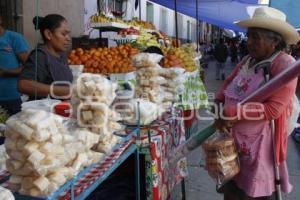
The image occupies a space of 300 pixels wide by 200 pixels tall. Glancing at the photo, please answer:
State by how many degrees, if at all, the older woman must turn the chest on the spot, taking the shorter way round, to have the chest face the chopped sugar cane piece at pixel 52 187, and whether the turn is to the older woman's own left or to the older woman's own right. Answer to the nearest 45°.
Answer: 0° — they already face it

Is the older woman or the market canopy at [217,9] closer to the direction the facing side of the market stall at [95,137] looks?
the older woman

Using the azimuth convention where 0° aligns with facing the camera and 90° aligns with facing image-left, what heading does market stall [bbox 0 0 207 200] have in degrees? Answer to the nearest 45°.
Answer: approximately 315°

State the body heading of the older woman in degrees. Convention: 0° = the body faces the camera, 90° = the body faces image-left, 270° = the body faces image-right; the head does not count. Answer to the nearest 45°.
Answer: approximately 45°

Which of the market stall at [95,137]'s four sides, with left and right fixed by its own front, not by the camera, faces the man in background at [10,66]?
back

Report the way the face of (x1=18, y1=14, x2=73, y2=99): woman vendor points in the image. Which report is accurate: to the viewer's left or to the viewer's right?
to the viewer's right

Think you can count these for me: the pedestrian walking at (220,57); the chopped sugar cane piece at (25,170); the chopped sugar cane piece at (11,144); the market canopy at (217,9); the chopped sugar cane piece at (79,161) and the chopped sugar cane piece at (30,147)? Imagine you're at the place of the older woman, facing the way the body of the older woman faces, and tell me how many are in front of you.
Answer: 4

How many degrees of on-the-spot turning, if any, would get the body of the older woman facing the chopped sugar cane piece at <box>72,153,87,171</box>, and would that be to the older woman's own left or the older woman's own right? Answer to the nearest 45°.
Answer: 0° — they already face it

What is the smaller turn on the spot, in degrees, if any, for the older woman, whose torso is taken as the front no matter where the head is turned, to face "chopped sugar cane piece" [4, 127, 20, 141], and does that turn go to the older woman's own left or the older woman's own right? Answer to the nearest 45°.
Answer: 0° — they already face it

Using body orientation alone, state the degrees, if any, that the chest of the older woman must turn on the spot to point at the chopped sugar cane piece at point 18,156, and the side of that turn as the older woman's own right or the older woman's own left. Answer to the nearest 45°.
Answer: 0° — they already face it

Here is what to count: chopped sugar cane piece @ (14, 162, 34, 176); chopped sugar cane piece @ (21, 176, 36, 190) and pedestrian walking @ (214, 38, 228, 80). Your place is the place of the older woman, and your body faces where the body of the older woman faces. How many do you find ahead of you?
2
